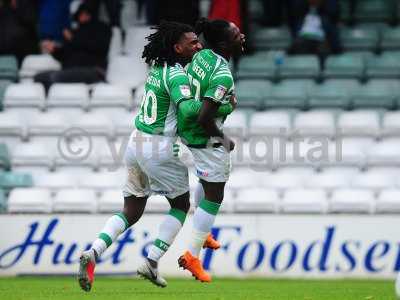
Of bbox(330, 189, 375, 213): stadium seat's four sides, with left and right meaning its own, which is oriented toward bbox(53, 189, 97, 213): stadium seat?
right

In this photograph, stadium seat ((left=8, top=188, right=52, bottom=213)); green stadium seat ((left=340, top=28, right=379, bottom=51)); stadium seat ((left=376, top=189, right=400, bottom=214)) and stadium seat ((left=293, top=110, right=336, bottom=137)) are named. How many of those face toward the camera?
4

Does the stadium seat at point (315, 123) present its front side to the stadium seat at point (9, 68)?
no

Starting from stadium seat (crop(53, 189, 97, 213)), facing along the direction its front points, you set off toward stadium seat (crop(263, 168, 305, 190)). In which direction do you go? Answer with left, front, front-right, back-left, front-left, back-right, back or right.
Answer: left

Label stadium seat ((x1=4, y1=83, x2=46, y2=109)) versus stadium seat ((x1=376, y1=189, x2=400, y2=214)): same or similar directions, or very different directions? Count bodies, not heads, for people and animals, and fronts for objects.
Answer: same or similar directions

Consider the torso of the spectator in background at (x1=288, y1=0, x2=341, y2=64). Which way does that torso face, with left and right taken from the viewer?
facing the viewer

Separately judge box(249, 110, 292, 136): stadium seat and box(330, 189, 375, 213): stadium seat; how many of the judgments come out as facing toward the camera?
2

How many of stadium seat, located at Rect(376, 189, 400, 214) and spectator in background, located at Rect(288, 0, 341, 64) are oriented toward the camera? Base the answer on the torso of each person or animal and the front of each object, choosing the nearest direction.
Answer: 2

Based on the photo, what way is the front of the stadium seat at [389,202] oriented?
toward the camera

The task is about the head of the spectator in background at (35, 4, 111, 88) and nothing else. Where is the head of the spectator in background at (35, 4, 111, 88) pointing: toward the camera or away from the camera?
toward the camera

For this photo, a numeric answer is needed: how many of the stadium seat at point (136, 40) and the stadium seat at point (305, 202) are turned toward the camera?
2

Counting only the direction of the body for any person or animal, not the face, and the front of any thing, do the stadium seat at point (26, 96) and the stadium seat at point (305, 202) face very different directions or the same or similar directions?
same or similar directions

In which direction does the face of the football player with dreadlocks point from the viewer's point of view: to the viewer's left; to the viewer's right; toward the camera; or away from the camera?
to the viewer's right

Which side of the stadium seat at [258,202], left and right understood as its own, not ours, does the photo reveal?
front

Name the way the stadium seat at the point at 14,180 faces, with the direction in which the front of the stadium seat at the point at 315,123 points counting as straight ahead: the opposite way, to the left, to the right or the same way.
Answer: the same way
